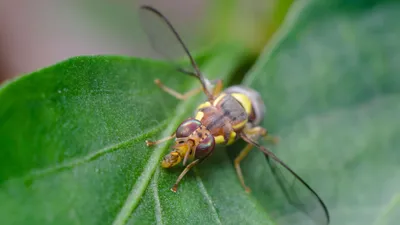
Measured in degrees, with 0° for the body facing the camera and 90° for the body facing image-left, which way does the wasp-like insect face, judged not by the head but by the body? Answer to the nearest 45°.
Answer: approximately 45°
